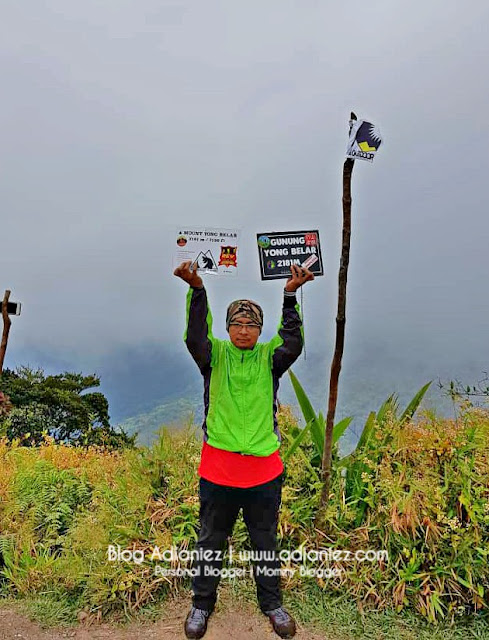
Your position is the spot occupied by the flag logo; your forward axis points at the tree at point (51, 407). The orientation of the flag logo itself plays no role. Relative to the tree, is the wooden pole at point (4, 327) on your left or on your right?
left

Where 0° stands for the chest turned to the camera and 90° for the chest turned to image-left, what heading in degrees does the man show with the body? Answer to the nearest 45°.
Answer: approximately 0°

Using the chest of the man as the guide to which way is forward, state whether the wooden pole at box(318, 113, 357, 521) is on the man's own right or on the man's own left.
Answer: on the man's own left

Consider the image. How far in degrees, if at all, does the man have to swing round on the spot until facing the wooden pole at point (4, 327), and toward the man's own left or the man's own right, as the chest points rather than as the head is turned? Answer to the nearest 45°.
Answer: approximately 135° to the man's own right

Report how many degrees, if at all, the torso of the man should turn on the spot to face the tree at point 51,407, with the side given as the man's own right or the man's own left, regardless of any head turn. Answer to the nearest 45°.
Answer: approximately 135° to the man's own right
